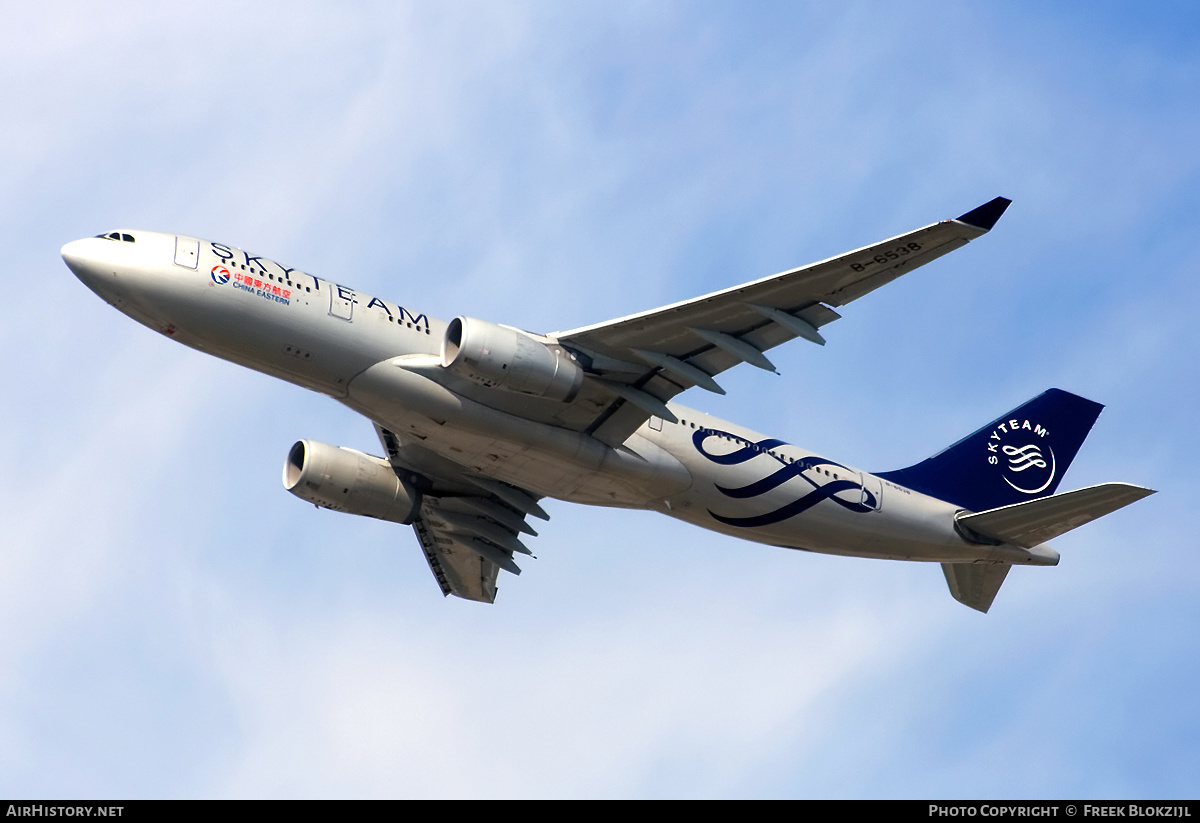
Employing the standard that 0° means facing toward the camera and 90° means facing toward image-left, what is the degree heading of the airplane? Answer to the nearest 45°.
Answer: approximately 90°
